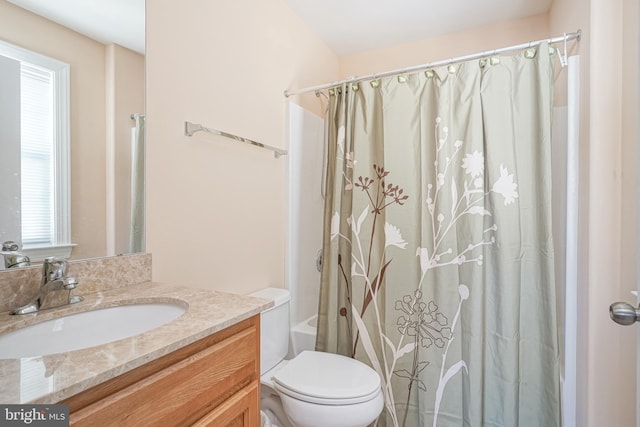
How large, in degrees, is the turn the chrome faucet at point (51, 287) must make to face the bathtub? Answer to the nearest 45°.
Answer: approximately 45° to its left

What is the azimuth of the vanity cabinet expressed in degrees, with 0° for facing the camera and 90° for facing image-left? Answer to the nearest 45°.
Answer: approximately 315°

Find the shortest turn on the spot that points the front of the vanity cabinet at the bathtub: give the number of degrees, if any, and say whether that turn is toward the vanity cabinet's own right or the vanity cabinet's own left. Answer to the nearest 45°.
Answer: approximately 90° to the vanity cabinet's own left

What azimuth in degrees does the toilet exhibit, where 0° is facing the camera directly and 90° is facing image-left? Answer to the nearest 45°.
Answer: approximately 315°

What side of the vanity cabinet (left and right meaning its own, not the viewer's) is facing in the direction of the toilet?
left

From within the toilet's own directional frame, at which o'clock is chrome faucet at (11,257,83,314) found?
The chrome faucet is roughly at 3 o'clock from the toilet.

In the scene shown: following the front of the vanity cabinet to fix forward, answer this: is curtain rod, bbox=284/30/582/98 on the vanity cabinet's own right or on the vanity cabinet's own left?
on the vanity cabinet's own left

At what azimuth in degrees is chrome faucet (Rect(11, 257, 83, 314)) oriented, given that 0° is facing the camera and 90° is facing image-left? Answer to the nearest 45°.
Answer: approximately 315°

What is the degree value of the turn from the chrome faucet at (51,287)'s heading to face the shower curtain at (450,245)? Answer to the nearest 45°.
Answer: approximately 45° to its left
